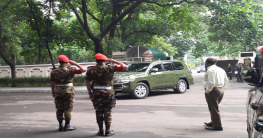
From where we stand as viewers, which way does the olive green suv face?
facing the viewer and to the left of the viewer

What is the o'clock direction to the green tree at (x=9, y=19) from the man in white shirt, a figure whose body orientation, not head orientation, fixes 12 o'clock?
The green tree is roughly at 12 o'clock from the man in white shirt.

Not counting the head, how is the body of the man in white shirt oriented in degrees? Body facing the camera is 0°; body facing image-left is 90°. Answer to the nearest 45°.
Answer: approximately 135°

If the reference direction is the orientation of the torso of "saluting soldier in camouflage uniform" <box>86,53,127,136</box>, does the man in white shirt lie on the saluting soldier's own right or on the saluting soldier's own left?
on the saluting soldier's own right

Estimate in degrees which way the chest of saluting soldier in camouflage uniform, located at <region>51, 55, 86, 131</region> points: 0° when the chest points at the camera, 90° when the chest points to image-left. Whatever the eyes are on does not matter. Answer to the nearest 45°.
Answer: approximately 180°
